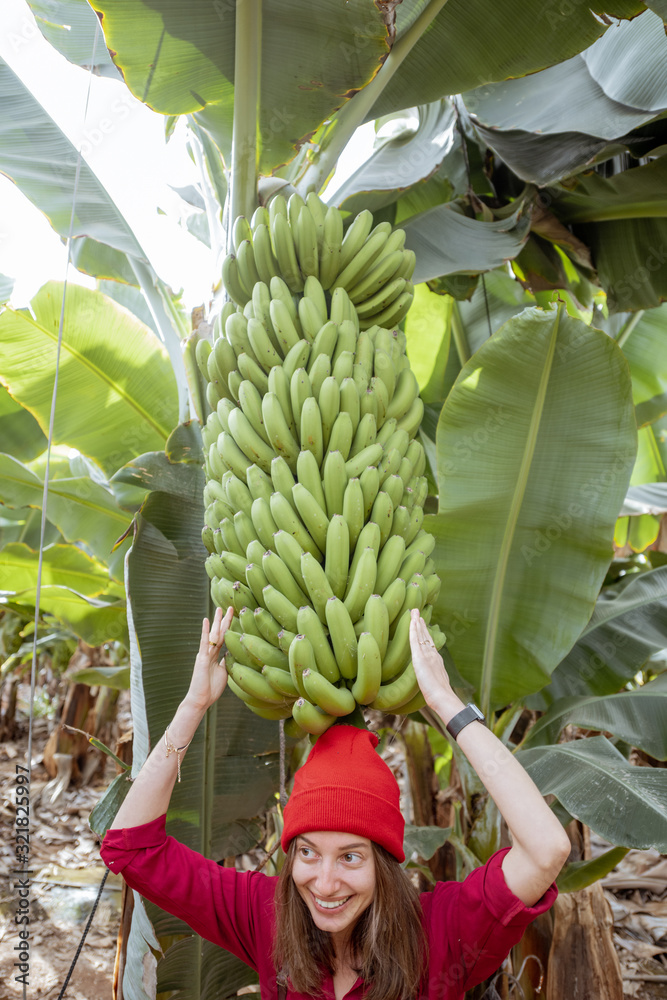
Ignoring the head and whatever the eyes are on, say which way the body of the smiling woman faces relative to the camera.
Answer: toward the camera

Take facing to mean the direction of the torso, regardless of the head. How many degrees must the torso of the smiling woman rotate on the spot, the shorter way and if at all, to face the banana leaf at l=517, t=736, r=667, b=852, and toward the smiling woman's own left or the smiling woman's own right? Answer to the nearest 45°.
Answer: approximately 135° to the smiling woman's own left
